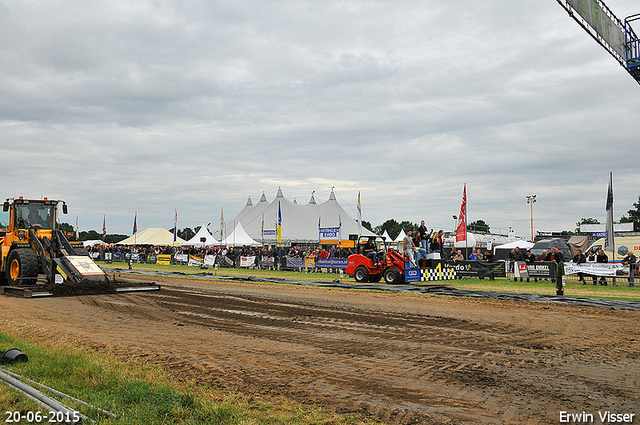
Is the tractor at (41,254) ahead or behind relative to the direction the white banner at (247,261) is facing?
ahead

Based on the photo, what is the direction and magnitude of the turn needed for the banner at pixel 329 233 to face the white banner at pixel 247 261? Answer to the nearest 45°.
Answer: approximately 45° to its right

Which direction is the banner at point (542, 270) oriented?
toward the camera

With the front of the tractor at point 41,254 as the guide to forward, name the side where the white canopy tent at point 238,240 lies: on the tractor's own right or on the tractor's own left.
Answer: on the tractor's own left

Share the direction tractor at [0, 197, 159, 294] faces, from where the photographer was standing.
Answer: facing the viewer and to the right of the viewer

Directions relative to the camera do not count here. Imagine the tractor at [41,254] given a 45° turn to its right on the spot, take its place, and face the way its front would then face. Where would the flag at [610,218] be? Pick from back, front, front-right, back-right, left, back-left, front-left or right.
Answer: left

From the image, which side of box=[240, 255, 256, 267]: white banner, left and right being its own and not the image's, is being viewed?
front

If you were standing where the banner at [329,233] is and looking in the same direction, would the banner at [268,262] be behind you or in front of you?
in front

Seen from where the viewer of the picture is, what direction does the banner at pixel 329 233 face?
facing the viewer

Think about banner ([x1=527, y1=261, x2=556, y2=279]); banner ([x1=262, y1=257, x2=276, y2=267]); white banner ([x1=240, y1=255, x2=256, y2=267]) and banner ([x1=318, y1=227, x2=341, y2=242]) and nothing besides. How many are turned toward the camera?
4

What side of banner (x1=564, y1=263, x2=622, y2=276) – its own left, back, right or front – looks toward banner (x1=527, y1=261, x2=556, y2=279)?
right

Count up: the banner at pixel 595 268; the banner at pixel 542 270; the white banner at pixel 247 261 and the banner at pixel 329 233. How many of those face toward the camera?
4
